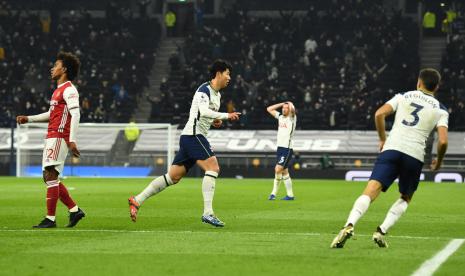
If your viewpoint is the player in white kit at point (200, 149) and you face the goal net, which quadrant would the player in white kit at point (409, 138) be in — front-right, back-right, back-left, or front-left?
back-right

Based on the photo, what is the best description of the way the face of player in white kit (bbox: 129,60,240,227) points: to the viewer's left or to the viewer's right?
to the viewer's right

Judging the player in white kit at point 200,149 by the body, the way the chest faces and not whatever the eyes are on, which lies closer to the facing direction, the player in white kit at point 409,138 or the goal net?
the player in white kit

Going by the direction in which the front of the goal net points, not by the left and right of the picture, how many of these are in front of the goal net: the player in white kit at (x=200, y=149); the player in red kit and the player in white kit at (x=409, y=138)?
3

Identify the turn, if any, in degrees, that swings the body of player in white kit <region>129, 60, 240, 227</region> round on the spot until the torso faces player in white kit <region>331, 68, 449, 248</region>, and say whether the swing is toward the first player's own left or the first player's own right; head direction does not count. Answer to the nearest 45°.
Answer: approximately 45° to the first player's own right

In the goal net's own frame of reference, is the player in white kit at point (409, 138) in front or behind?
in front

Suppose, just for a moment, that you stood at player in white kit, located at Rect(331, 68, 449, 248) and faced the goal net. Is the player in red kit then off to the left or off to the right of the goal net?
left

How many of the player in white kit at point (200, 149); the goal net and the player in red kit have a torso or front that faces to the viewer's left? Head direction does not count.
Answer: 1

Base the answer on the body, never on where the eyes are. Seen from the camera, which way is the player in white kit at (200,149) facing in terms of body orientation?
to the viewer's right
